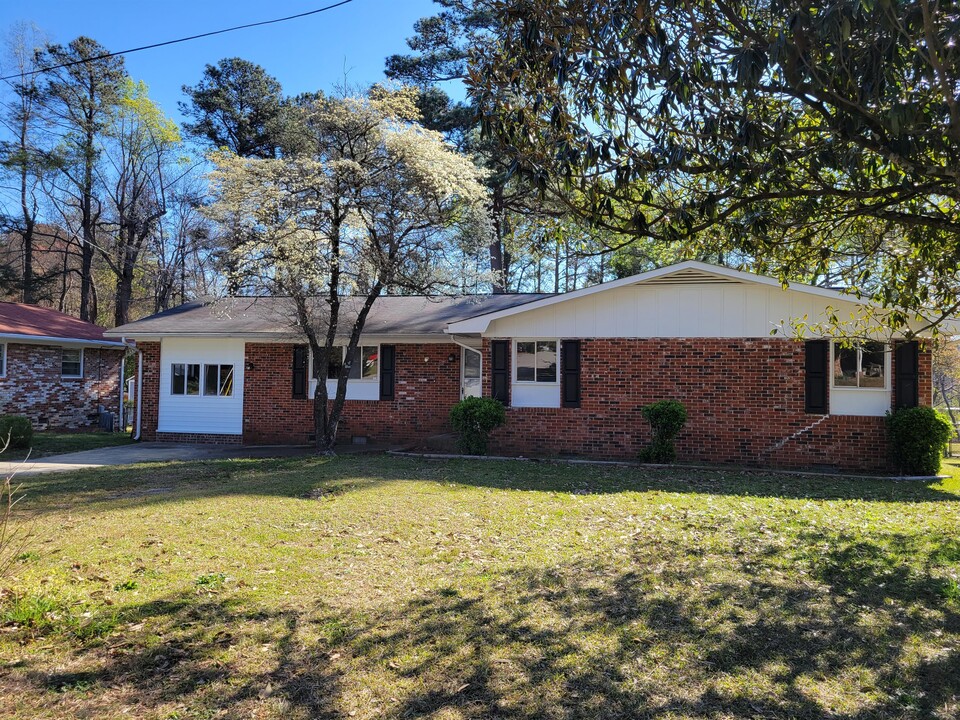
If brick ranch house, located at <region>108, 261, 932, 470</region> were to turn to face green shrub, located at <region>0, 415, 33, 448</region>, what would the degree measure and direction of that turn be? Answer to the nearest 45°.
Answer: approximately 90° to its right

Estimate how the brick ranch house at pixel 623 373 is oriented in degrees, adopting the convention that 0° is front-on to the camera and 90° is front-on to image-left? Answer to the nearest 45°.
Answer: approximately 0°

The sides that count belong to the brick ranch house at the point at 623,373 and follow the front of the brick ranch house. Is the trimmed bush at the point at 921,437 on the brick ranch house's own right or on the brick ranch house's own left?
on the brick ranch house's own left

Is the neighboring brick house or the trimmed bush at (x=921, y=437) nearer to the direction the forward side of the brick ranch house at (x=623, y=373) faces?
the trimmed bush

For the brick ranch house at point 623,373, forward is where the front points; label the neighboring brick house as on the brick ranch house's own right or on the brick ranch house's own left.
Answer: on the brick ranch house's own right
